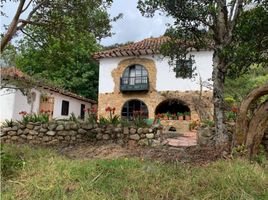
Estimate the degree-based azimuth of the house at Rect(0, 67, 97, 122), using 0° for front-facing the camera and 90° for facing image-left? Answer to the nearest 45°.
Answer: approximately 315°

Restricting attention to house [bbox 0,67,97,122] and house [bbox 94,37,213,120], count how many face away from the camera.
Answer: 0

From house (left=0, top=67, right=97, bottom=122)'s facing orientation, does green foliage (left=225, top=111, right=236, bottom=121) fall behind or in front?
in front

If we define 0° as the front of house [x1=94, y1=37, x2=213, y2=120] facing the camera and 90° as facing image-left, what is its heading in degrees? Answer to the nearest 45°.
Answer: approximately 0°

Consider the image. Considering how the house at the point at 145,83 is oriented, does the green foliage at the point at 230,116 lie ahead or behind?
ahead

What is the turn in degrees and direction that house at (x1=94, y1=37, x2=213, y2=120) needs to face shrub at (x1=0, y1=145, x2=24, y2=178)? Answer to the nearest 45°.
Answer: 0° — it already faces it
